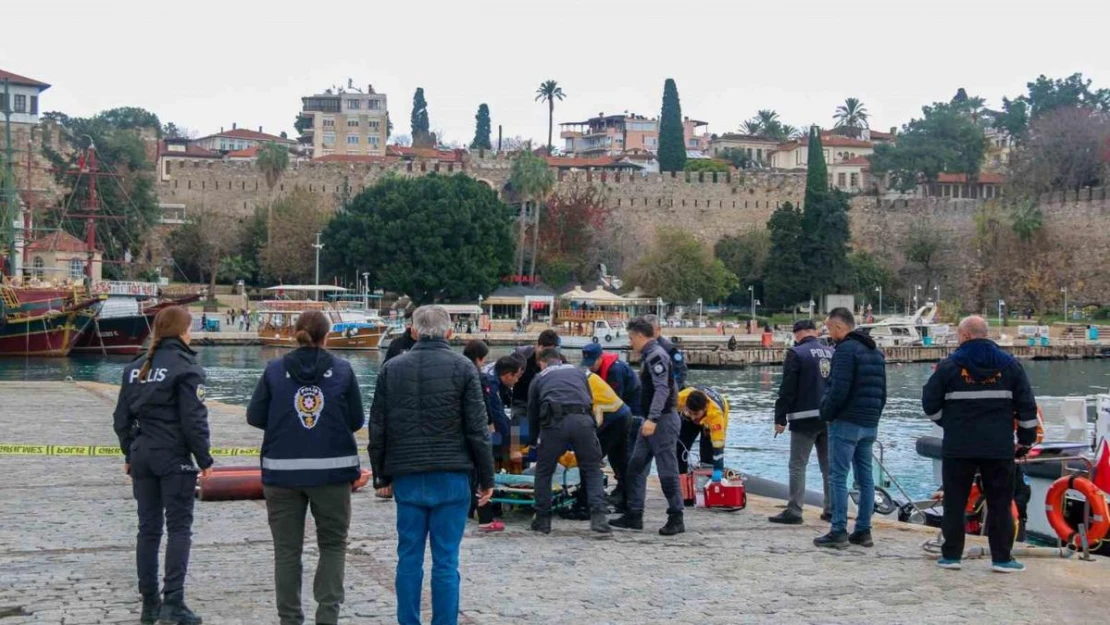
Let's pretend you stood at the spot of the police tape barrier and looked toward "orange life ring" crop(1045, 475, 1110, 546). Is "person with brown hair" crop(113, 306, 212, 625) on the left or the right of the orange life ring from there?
right

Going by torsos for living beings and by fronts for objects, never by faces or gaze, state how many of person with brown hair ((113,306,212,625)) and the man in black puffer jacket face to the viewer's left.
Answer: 0

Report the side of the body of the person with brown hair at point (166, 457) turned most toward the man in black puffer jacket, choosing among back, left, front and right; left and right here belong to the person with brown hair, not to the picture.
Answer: right

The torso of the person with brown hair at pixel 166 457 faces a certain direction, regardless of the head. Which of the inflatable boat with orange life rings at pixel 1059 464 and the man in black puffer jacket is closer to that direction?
the inflatable boat with orange life rings

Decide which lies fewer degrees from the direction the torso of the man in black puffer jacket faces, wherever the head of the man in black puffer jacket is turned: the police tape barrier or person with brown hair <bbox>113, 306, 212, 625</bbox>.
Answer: the police tape barrier

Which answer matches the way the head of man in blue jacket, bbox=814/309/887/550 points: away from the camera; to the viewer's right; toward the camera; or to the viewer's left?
to the viewer's left

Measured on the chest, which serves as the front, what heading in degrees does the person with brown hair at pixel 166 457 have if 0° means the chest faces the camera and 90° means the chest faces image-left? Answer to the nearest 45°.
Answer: approximately 225°

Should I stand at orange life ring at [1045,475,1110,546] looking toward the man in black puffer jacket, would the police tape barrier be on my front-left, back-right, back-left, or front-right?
front-right

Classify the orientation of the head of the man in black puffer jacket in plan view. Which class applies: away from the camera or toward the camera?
away from the camera

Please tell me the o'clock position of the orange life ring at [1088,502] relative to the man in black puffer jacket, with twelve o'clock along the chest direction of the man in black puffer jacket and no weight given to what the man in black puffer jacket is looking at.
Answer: The orange life ring is roughly at 2 o'clock from the man in black puffer jacket.

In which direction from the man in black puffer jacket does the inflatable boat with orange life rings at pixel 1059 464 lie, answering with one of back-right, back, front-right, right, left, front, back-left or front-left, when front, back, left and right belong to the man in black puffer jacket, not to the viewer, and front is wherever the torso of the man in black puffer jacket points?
front-right

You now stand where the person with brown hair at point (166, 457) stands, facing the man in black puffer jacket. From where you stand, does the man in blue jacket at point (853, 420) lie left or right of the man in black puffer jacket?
left

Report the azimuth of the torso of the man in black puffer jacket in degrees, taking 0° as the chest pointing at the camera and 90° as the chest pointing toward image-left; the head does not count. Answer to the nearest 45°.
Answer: approximately 180°

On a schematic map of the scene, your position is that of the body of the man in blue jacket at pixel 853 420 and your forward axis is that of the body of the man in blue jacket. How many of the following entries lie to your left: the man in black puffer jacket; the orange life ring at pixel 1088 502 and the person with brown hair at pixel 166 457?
2

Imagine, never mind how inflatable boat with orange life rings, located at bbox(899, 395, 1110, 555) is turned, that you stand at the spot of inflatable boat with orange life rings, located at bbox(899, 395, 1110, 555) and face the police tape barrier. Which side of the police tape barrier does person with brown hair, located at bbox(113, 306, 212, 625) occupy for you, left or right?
left

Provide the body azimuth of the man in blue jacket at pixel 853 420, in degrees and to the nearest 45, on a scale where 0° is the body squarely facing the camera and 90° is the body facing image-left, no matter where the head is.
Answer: approximately 135°
